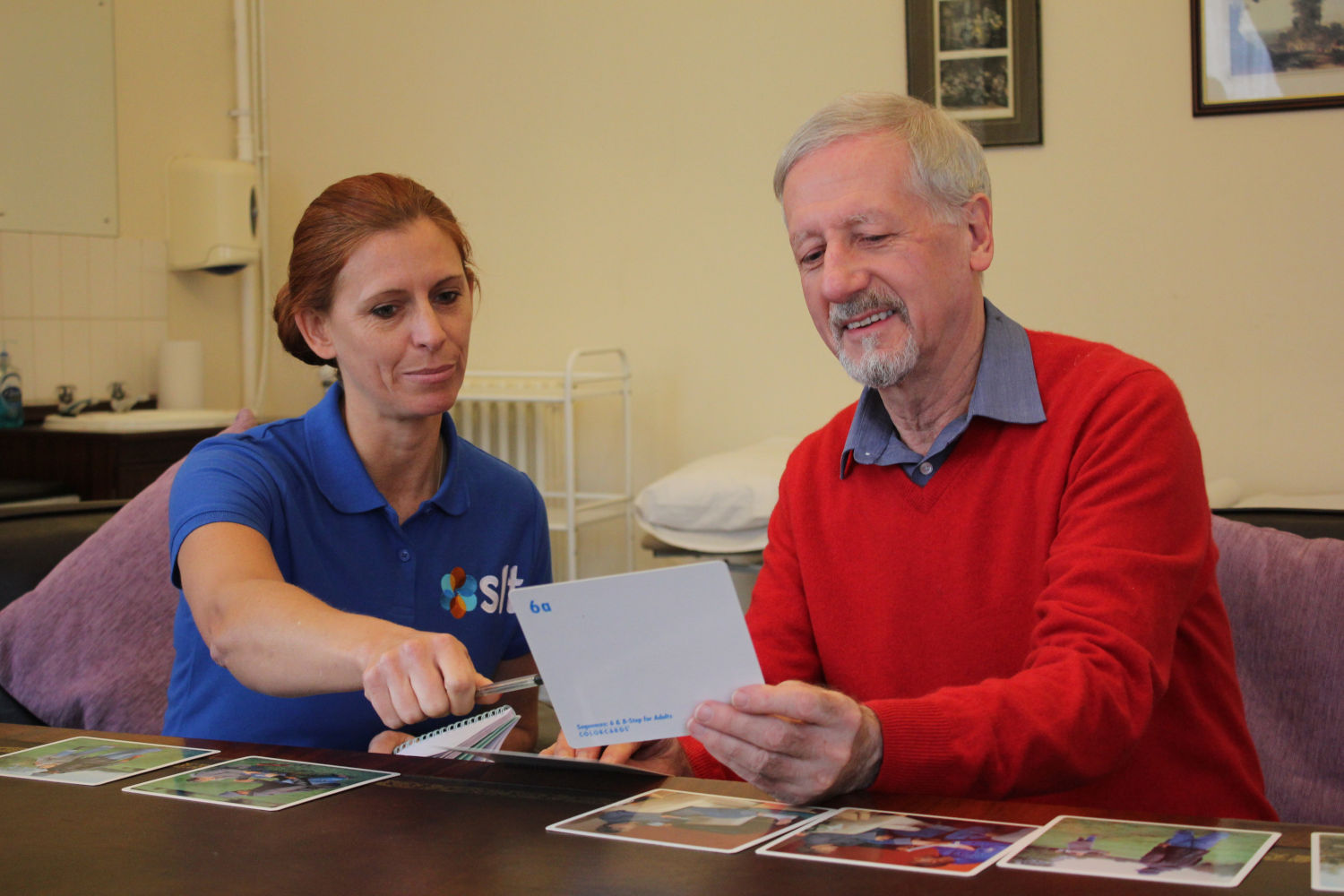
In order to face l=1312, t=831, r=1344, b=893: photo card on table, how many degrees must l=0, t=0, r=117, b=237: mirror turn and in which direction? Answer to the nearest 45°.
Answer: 0° — it already faces it

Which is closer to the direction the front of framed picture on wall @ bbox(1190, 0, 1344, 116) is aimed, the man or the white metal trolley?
the man

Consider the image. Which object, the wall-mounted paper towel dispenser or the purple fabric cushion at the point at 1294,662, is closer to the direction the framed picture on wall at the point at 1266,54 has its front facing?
the purple fabric cushion

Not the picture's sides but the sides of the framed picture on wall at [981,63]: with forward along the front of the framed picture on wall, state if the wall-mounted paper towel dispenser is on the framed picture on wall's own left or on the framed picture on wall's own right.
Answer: on the framed picture on wall's own right
